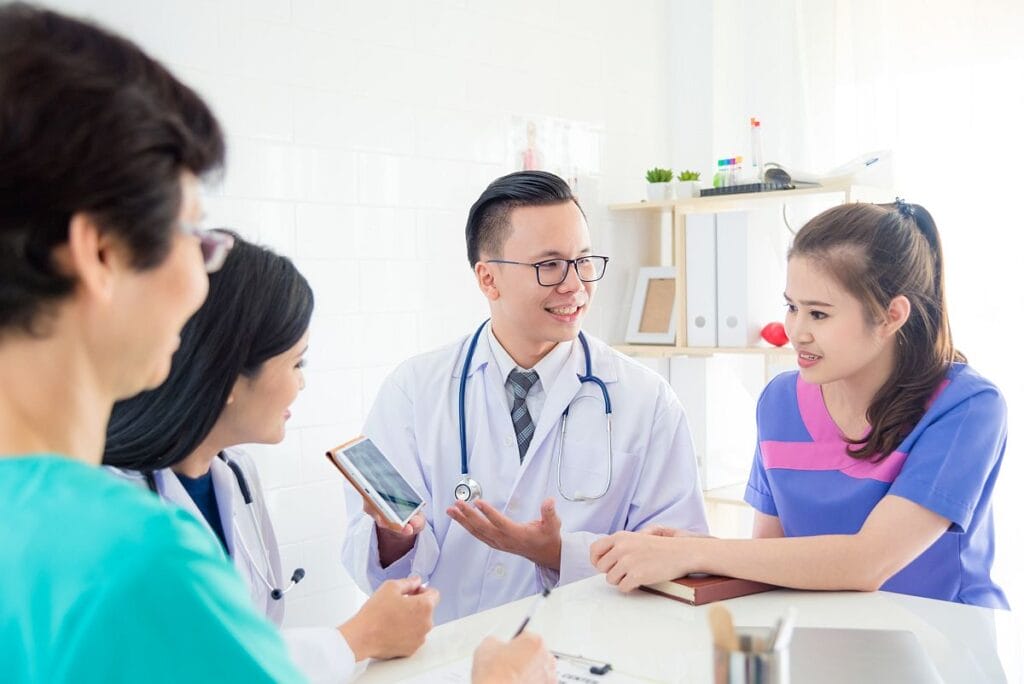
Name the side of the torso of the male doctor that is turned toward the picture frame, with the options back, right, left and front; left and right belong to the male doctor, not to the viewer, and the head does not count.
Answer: back

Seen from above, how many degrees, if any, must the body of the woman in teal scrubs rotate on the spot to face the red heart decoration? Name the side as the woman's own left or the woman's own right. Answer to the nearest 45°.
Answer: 0° — they already face it

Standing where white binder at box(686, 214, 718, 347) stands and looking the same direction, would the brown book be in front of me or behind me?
in front

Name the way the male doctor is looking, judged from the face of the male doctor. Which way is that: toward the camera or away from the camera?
toward the camera

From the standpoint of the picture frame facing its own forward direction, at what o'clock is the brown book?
The brown book is roughly at 12 o'clock from the picture frame.

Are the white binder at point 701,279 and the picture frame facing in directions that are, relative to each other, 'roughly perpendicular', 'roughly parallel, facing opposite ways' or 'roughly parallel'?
roughly parallel

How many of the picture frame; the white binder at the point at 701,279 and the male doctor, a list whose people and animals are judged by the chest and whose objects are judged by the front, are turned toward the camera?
3

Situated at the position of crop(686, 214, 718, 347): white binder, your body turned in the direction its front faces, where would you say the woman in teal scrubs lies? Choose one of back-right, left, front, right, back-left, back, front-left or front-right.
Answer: front

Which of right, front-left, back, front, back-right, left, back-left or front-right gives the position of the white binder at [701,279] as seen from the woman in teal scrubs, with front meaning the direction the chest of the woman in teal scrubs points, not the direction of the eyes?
front

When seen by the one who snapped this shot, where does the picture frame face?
facing the viewer

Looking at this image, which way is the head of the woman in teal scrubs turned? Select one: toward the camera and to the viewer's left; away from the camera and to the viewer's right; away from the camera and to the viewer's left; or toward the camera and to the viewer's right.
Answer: away from the camera and to the viewer's right

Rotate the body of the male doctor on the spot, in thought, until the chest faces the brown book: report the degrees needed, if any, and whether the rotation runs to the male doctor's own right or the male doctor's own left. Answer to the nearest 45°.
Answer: approximately 45° to the male doctor's own left

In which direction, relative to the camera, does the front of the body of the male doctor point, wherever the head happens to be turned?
toward the camera

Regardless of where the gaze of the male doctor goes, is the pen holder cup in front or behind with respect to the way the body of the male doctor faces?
in front
